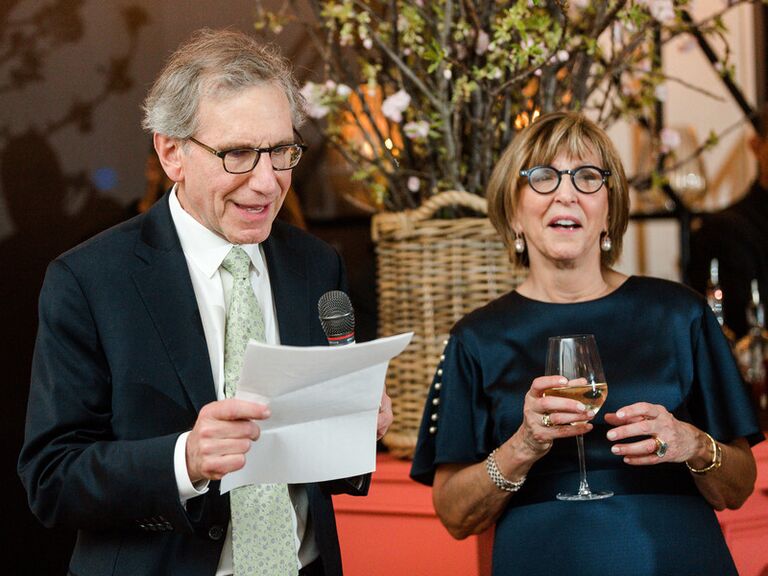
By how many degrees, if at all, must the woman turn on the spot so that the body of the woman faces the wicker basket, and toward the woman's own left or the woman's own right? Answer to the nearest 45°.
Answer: approximately 135° to the woman's own right

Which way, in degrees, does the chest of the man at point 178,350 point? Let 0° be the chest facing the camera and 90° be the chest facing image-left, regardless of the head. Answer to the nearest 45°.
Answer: approximately 315°

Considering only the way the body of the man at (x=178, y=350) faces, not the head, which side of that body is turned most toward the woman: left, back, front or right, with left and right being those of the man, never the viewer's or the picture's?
left

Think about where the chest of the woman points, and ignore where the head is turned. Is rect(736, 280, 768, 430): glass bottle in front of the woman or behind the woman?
behind

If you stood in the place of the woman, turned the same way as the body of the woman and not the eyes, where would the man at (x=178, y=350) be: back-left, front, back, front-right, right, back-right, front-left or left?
front-right

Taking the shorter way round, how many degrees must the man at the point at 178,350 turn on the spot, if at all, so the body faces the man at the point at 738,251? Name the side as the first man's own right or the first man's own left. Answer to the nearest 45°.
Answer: approximately 90° to the first man's own left

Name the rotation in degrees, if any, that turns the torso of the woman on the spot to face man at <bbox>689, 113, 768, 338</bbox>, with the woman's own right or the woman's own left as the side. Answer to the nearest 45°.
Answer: approximately 180°

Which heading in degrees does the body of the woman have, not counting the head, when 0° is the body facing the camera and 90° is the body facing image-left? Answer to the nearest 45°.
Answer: approximately 0°

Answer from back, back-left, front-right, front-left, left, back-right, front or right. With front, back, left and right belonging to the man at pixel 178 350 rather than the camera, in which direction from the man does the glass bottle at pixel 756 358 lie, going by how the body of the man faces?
left

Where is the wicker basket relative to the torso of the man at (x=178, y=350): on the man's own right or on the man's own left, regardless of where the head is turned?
on the man's own left
